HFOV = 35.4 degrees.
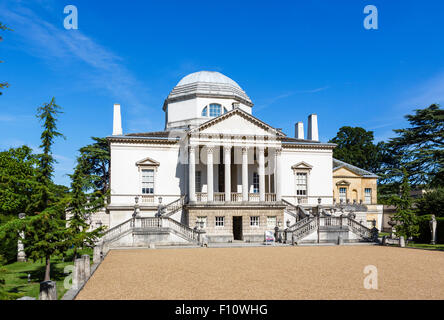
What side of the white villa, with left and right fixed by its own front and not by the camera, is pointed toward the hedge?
left

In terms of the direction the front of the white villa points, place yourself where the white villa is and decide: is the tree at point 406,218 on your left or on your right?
on your left

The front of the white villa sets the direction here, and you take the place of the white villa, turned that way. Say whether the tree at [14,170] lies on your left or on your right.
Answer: on your right

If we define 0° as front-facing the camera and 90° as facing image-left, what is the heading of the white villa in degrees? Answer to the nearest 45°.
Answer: approximately 0°

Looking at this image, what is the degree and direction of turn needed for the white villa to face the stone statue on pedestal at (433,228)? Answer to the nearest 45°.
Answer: approximately 90° to its left

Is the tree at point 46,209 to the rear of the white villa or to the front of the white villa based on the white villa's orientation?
to the front

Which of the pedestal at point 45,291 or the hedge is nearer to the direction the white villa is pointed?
the pedestal

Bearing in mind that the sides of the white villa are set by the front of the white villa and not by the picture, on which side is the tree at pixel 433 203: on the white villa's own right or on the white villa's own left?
on the white villa's own left
